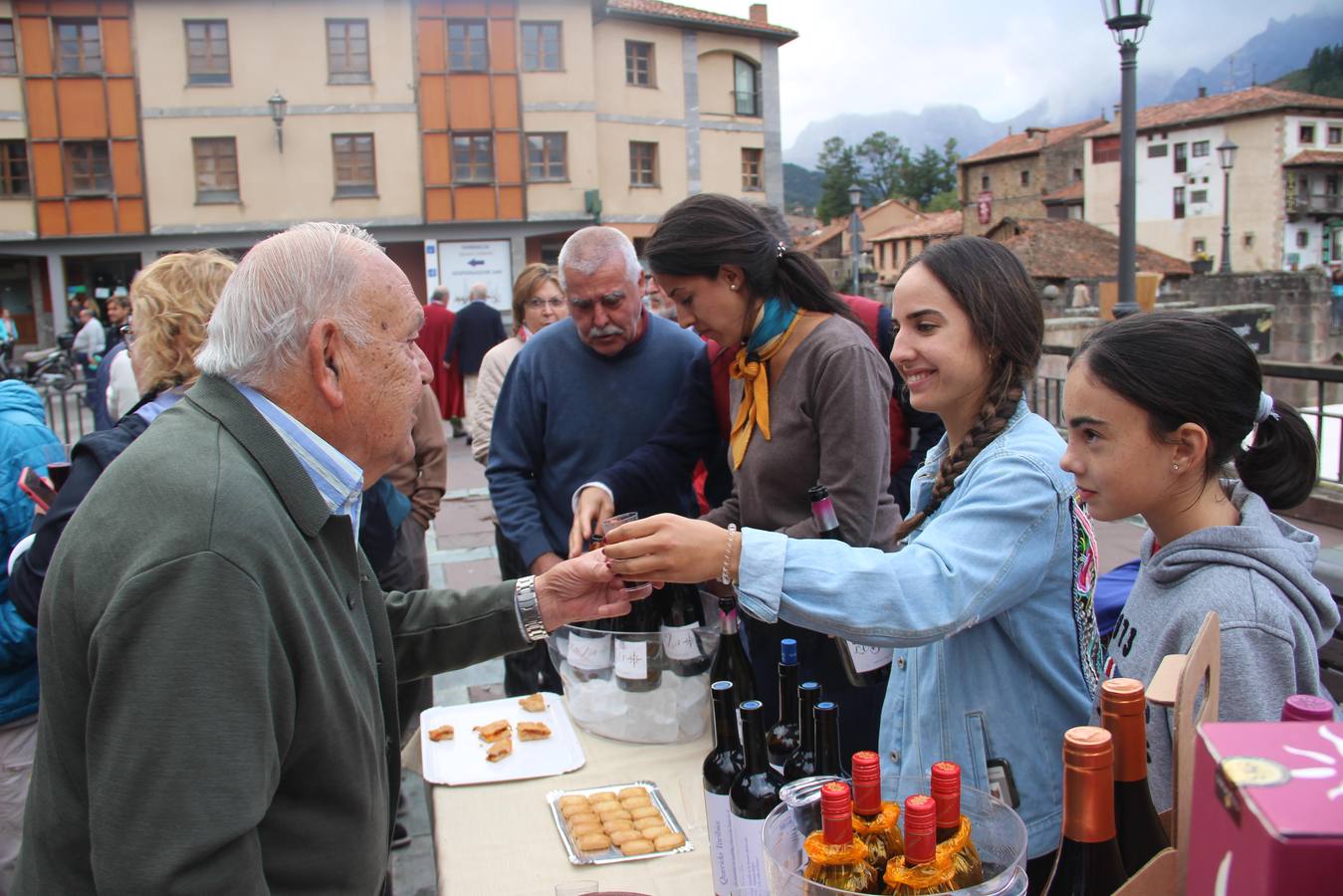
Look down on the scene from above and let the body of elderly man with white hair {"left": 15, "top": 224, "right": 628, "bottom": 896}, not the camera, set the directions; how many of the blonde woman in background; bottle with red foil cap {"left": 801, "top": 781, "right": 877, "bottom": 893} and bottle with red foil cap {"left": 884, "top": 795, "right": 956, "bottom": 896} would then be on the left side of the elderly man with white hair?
1

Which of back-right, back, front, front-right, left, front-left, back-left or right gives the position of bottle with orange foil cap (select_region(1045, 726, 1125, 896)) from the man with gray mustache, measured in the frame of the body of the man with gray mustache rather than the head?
front

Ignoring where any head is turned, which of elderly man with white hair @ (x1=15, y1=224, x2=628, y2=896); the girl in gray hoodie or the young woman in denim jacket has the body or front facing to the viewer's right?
the elderly man with white hair

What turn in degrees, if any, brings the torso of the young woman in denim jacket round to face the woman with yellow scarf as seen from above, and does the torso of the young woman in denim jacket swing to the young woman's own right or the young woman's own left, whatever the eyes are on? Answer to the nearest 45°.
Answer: approximately 90° to the young woman's own right

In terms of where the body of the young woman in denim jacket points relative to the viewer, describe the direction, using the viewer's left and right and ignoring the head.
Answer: facing to the left of the viewer

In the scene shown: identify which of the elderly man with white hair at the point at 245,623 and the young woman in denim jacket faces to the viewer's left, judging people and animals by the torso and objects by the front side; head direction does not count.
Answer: the young woman in denim jacket

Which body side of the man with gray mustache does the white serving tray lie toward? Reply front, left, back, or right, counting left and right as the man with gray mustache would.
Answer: front

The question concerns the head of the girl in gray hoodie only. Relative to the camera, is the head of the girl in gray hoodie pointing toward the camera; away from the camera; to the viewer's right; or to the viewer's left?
to the viewer's left

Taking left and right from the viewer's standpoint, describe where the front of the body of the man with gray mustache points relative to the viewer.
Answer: facing the viewer

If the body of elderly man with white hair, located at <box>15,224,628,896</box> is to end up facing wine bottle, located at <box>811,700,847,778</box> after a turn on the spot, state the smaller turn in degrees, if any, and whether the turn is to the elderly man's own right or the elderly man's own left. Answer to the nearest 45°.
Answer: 0° — they already face it

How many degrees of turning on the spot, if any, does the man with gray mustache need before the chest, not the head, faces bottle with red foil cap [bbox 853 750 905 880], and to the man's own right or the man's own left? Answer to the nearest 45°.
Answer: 0° — they already face it

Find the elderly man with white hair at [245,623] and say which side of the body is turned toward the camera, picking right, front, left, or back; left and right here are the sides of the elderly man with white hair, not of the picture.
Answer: right

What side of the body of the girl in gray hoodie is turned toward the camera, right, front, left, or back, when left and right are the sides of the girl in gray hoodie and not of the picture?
left
